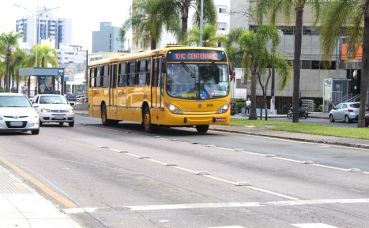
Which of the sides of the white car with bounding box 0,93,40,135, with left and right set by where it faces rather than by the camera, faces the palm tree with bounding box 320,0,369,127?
left

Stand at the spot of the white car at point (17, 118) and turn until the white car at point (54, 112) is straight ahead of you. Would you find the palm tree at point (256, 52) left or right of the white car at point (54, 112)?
right

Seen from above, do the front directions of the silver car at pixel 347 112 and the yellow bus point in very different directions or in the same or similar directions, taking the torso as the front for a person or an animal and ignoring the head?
very different directions

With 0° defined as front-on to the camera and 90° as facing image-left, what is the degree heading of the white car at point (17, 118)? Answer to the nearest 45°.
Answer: approximately 0°

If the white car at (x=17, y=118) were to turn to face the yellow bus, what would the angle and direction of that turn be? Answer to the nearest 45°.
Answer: approximately 90° to its left

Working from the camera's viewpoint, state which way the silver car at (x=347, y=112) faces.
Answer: facing away from the viewer and to the left of the viewer

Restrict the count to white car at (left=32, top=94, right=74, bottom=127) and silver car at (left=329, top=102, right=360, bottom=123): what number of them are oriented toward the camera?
1

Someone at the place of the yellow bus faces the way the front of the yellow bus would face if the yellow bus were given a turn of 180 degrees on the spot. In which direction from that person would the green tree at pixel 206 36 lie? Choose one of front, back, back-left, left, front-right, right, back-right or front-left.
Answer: front-right

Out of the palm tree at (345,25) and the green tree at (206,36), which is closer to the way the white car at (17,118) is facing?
the palm tree
